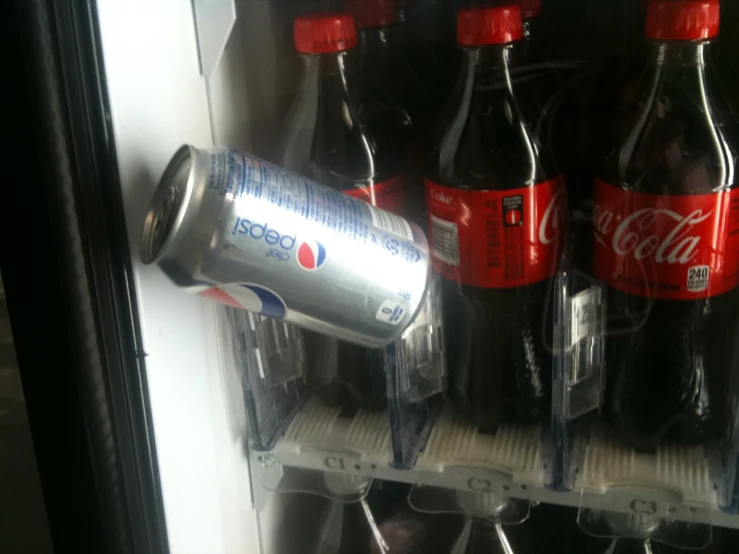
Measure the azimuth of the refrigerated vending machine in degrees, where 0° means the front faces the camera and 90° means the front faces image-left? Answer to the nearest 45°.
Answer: approximately 0°
